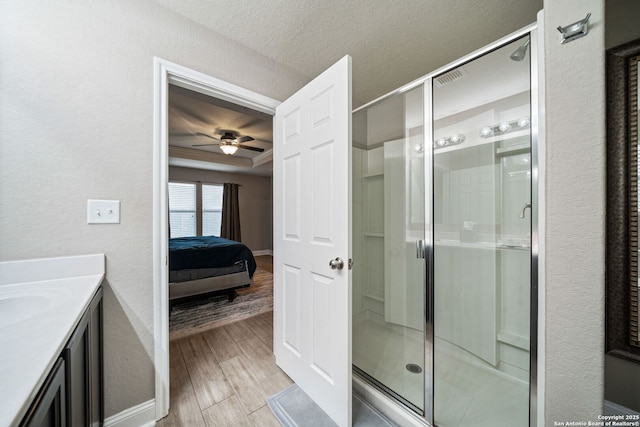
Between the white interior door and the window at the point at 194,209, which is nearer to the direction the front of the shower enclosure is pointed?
the white interior door

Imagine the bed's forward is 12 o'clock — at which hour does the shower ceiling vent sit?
The shower ceiling vent is roughly at 2 o'clock from the bed.

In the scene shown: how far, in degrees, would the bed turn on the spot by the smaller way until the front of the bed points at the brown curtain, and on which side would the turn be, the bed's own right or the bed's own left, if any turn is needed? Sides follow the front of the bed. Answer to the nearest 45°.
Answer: approximately 90° to the bed's own left

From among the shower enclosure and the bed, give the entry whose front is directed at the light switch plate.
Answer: the shower enclosure

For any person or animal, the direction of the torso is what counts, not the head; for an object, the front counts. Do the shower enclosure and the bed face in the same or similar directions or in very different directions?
very different directions

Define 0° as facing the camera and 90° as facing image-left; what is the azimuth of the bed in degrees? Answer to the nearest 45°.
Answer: approximately 270°

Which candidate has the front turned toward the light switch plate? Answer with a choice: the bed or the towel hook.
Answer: the towel hook

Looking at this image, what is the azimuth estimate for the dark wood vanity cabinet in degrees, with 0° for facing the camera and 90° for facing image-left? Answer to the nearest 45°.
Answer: approximately 270°

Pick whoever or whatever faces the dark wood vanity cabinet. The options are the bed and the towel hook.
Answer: the towel hook
